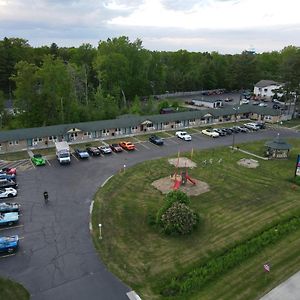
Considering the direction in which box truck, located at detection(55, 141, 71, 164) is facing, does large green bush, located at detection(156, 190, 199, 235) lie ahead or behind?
ahead

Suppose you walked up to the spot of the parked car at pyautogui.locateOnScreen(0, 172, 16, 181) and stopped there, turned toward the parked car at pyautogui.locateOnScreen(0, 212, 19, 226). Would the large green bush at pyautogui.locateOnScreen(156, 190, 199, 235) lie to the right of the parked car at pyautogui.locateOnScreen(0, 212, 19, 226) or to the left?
left

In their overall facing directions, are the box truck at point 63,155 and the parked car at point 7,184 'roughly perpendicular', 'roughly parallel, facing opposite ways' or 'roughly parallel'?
roughly perpendicular

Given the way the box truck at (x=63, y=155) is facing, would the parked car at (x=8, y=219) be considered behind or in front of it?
in front
